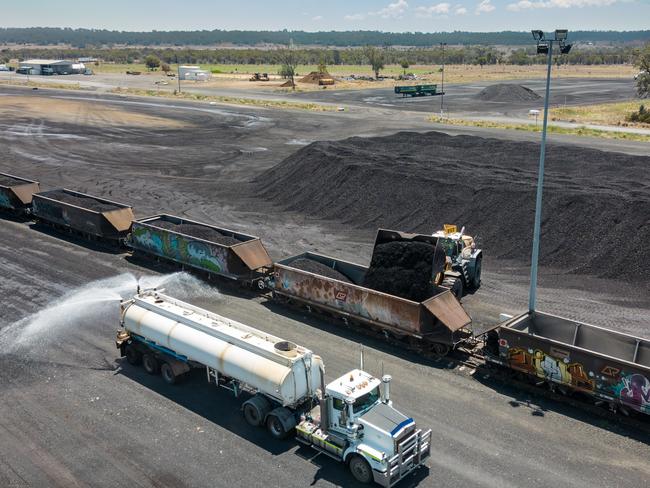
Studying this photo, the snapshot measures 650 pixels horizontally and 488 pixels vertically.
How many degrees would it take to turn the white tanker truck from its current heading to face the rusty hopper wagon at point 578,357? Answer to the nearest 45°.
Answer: approximately 45° to its left

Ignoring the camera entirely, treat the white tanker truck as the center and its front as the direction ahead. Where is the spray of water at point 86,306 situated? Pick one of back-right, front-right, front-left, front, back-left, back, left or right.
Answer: back

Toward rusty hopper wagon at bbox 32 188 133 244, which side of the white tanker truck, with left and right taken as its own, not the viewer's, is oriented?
back

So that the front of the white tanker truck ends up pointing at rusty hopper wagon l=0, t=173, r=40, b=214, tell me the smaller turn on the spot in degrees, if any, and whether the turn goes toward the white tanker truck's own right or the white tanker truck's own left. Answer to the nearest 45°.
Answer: approximately 180°

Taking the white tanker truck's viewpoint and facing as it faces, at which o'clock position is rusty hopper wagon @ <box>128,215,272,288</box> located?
The rusty hopper wagon is roughly at 7 o'clock from the white tanker truck.

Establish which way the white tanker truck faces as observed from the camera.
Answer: facing the viewer and to the right of the viewer

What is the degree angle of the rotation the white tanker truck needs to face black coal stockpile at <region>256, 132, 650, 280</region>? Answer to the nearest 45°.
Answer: approximately 90° to its left

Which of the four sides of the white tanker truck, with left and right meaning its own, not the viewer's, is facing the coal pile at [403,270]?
left
